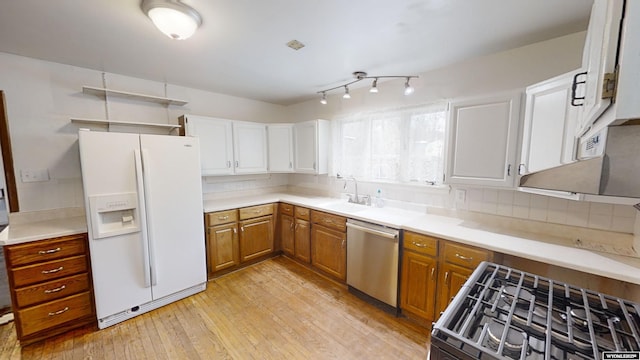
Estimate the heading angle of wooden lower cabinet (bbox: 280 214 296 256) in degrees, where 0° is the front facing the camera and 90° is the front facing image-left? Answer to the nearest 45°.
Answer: approximately 45°

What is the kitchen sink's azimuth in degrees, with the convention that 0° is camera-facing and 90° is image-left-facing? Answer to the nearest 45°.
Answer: approximately 45°

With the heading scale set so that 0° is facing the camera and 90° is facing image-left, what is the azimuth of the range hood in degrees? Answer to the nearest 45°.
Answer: approximately 90°

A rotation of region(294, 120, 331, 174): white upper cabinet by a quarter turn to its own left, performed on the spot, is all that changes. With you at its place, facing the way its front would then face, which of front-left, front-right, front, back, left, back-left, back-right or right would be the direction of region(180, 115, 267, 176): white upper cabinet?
back-right

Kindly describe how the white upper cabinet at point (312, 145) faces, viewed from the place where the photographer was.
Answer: facing the viewer and to the left of the viewer

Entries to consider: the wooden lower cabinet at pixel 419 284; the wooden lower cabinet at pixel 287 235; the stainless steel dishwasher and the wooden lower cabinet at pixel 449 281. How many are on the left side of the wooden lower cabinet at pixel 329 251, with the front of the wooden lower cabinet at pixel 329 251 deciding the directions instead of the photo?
3

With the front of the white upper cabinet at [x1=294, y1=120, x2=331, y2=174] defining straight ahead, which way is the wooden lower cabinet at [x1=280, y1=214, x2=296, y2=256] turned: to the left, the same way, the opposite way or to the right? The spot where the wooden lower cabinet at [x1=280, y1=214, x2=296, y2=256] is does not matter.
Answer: the same way

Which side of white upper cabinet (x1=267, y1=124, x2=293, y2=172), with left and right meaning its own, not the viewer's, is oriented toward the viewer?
front

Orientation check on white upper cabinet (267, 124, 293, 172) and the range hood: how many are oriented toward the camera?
1

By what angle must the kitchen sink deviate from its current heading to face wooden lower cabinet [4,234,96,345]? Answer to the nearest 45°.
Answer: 0° — it already faces it

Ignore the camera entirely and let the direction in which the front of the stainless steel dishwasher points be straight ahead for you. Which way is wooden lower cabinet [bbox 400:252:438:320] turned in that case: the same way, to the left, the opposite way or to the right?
the same way

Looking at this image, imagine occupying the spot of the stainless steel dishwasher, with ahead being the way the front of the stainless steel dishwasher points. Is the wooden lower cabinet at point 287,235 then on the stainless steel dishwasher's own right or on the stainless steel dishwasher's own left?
on the stainless steel dishwasher's own right

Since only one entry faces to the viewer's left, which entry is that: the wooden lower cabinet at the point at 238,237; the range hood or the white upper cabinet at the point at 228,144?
the range hood
